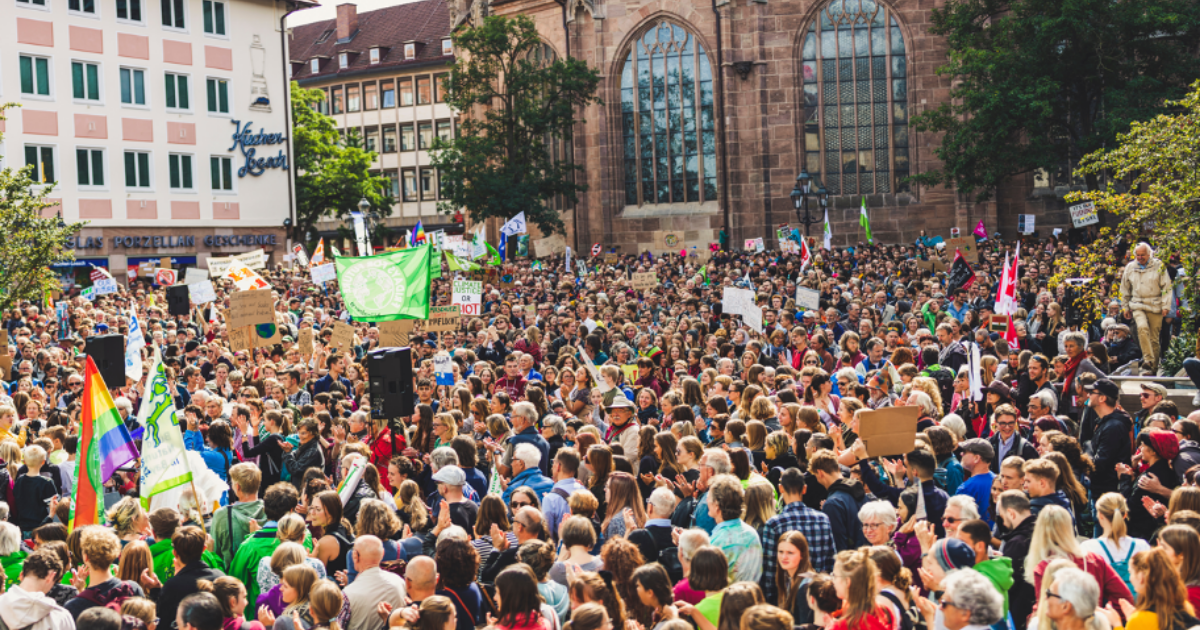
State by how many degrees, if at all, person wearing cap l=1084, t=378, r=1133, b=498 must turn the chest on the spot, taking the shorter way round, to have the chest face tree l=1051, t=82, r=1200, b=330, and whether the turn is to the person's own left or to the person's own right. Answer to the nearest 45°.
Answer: approximately 90° to the person's own right

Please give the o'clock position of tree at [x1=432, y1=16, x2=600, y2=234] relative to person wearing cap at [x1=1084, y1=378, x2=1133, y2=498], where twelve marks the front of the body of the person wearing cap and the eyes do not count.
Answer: The tree is roughly at 2 o'clock from the person wearing cap.

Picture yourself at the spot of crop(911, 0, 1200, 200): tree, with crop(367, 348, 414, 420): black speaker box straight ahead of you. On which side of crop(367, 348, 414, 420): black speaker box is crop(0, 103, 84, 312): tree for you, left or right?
right

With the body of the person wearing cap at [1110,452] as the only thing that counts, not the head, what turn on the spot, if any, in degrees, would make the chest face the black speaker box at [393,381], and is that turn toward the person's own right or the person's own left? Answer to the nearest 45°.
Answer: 0° — they already face it

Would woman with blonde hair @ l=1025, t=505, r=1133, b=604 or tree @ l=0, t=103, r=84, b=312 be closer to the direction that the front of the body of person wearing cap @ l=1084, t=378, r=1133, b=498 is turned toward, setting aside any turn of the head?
the tree

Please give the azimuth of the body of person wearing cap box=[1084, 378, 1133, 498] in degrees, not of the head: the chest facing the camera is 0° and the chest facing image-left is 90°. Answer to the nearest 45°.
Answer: approximately 90°

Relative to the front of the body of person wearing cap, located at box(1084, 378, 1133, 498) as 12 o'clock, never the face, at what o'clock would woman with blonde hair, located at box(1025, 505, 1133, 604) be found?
The woman with blonde hair is roughly at 9 o'clock from the person wearing cap.

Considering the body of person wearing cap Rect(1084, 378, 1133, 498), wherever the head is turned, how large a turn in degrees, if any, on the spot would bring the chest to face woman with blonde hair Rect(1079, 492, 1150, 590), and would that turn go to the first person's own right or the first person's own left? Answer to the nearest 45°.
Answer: approximately 90° to the first person's own left

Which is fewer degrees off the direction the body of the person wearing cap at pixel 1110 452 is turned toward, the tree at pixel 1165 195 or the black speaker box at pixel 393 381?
the black speaker box

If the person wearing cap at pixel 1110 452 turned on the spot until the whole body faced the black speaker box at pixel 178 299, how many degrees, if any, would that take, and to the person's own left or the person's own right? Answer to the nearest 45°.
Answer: approximately 45° to the person's own right
